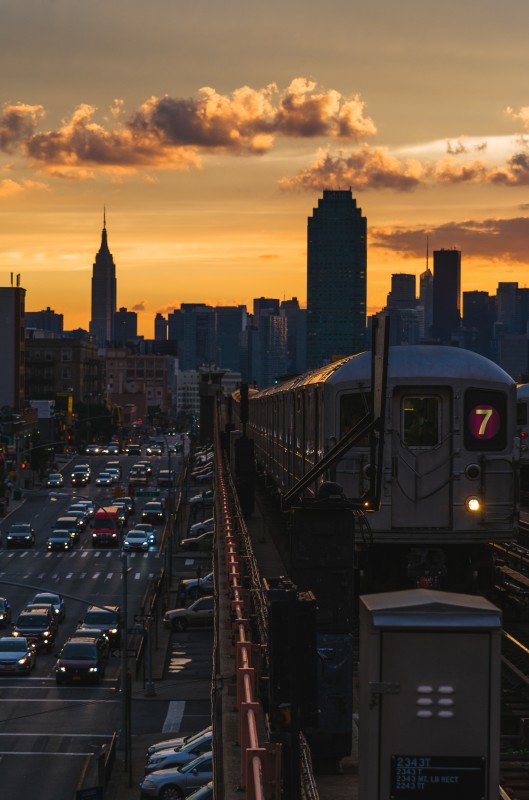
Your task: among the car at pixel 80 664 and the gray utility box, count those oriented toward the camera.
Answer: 2

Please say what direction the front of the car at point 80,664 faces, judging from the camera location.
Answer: facing the viewer

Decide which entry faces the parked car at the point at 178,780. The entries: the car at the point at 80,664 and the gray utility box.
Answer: the car

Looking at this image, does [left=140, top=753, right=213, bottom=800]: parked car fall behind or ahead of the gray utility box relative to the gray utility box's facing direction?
behind

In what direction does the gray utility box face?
toward the camera

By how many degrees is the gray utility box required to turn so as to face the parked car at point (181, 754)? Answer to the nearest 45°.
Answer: approximately 180°

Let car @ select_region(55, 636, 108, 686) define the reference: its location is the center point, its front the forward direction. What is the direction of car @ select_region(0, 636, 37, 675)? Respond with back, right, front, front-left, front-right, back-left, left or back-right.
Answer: back-right

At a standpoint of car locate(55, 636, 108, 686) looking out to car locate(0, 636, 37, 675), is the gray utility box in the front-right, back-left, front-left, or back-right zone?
back-left

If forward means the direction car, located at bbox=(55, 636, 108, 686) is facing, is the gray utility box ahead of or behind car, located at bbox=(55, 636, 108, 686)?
ahead
